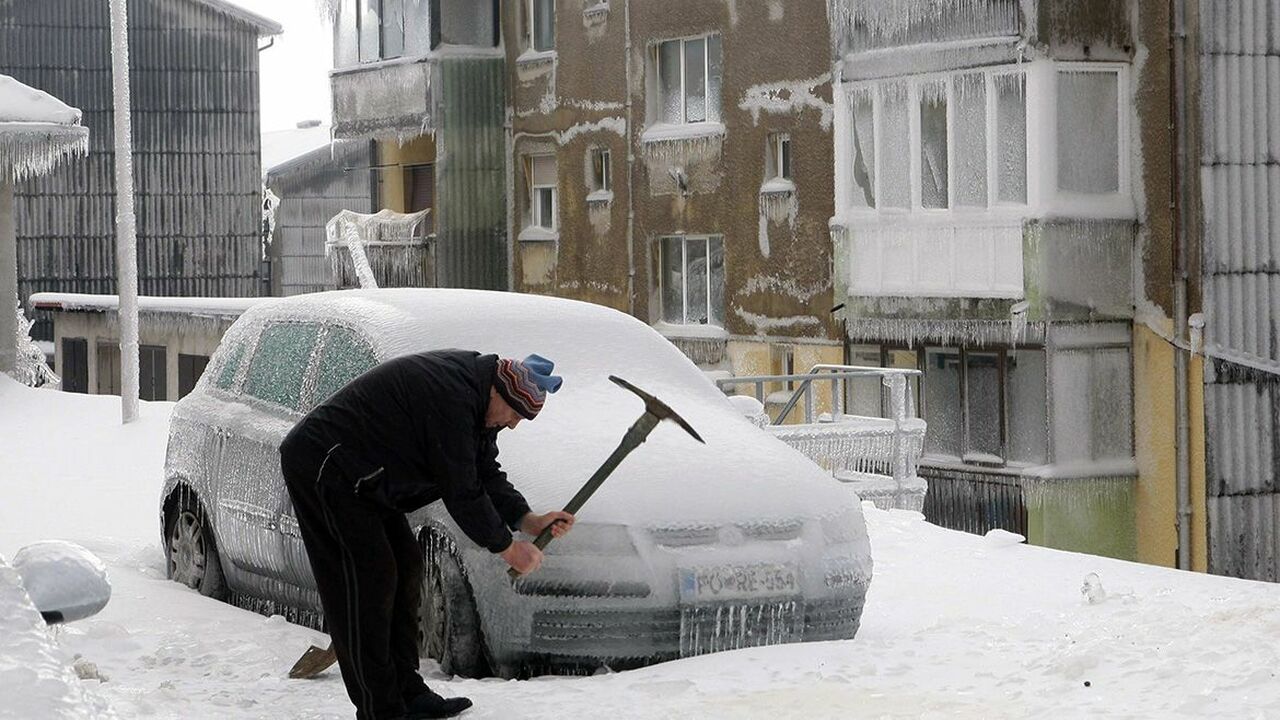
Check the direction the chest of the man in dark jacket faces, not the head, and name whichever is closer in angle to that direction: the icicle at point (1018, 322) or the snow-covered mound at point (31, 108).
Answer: the icicle

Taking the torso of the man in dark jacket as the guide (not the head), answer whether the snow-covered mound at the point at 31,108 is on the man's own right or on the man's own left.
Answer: on the man's own left

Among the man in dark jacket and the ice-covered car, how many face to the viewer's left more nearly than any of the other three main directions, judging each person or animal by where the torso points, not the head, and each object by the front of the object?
0

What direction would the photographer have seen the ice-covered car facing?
facing the viewer and to the right of the viewer

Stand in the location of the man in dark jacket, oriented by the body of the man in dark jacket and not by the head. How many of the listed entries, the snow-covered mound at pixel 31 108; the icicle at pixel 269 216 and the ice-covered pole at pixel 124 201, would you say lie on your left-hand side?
3

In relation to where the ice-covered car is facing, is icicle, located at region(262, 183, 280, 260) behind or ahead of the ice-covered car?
behind

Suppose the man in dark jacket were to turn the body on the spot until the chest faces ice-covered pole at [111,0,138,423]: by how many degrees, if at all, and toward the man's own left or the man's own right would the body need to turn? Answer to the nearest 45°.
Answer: approximately 90° to the man's own left

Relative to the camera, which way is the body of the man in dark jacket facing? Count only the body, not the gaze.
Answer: to the viewer's right

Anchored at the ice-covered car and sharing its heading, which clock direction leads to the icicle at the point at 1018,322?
The icicle is roughly at 8 o'clock from the ice-covered car.

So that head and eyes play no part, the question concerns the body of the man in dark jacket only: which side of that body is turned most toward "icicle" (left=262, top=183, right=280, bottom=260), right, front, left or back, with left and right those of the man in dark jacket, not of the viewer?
left

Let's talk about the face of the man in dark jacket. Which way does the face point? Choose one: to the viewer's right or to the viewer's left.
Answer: to the viewer's right

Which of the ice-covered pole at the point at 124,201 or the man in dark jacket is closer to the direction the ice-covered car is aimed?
the man in dark jacket
